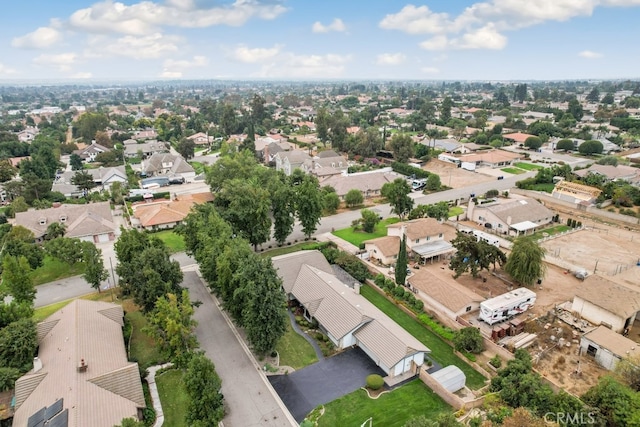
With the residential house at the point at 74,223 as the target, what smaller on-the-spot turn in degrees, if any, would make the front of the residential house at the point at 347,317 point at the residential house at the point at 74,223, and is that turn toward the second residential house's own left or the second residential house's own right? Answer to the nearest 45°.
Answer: approximately 90° to the second residential house's own right

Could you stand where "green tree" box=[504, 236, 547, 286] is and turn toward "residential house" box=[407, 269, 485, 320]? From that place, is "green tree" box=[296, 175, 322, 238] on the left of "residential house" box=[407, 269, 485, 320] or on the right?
right

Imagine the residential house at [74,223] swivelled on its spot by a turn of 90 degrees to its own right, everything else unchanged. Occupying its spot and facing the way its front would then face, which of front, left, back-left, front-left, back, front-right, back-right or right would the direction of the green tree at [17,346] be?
left

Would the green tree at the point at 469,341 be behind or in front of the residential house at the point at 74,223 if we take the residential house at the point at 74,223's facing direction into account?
in front

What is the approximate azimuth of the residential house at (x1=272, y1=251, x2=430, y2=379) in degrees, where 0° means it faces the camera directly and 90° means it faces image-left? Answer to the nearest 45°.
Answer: approximately 45°

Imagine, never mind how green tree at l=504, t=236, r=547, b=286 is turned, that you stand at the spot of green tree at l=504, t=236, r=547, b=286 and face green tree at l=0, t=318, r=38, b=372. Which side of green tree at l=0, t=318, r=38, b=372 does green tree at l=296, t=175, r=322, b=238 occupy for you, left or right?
right

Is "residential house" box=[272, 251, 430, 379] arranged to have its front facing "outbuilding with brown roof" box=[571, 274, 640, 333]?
no

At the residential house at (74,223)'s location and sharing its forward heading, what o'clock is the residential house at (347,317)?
the residential house at (347,317) is roughly at 11 o'clock from the residential house at (74,223).

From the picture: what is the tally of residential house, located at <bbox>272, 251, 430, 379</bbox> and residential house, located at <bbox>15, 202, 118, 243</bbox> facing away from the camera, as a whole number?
0

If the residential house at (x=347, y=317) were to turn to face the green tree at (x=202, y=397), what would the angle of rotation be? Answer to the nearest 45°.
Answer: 0° — it already faces it

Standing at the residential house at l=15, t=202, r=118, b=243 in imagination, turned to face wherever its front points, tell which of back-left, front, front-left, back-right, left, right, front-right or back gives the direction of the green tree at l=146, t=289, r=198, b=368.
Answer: front

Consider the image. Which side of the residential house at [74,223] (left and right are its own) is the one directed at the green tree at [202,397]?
front

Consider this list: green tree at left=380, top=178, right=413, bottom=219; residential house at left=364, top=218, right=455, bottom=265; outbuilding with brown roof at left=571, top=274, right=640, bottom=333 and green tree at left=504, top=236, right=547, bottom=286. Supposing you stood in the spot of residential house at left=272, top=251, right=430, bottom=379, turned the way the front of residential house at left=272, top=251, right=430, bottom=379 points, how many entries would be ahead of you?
0

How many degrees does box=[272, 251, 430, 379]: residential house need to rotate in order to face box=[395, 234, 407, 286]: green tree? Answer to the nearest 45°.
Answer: approximately 180°

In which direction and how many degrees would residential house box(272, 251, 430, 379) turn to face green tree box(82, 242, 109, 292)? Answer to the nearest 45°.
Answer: approximately 45° to its right

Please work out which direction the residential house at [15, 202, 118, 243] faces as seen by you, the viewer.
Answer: facing the viewer

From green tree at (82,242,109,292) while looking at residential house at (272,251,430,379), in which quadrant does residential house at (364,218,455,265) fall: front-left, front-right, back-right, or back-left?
front-left

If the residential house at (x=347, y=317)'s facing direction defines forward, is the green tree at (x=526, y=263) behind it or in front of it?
behind
